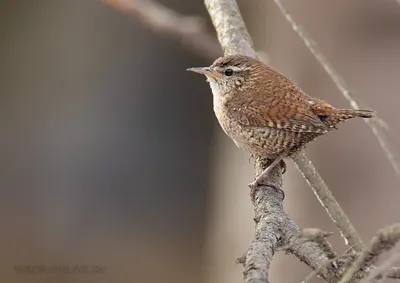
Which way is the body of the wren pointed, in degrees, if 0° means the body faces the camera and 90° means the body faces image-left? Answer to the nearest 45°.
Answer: approximately 90°
